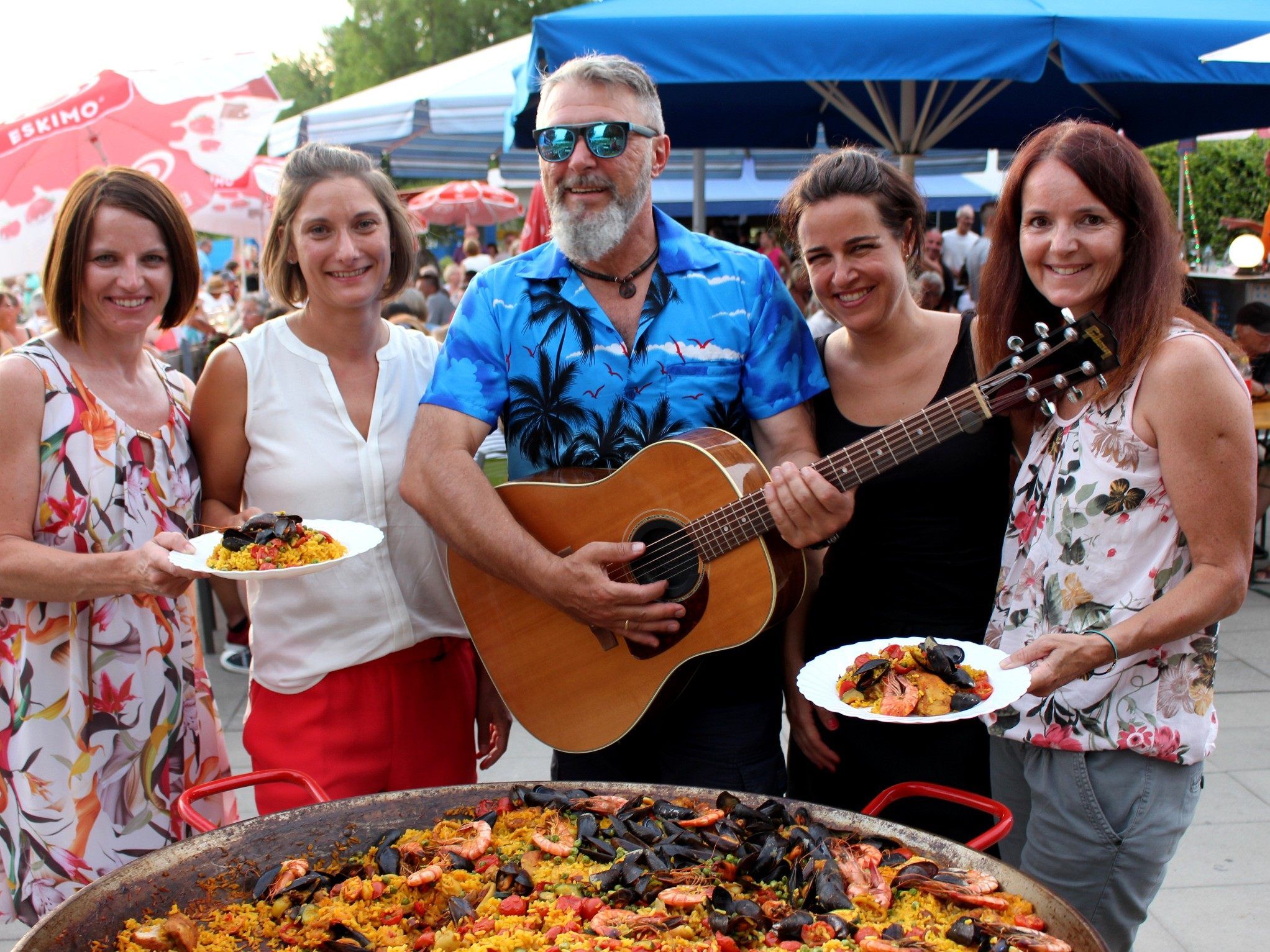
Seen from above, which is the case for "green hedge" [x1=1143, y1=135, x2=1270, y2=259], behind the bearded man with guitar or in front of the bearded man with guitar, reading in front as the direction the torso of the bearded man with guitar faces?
behind

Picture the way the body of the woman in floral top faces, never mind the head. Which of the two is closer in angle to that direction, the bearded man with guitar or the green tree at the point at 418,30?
the bearded man with guitar

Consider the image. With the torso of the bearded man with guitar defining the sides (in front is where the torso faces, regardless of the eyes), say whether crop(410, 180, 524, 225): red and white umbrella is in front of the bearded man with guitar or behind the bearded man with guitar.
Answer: behind

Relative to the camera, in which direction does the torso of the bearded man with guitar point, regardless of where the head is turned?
toward the camera

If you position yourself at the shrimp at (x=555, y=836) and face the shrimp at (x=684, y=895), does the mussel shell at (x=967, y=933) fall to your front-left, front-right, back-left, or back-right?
front-left

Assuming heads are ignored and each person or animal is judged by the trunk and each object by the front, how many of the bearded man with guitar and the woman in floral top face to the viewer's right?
0

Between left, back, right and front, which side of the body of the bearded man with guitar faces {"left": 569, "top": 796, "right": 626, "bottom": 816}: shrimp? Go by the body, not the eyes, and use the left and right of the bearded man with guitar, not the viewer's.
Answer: front

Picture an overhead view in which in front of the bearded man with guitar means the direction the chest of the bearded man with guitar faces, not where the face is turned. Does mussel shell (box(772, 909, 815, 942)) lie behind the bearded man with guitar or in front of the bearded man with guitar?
in front

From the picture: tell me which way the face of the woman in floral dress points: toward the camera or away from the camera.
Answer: toward the camera

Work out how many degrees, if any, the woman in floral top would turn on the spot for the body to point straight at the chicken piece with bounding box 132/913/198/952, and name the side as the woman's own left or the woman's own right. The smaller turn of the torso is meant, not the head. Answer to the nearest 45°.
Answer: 0° — they already face it

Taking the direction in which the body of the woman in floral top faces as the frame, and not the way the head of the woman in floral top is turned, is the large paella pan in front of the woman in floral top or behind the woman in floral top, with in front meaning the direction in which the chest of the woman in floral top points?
in front

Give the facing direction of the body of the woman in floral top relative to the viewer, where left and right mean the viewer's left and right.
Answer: facing the viewer and to the left of the viewer

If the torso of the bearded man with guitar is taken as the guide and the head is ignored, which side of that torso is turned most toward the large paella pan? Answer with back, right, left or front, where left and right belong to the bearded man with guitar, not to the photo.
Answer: front

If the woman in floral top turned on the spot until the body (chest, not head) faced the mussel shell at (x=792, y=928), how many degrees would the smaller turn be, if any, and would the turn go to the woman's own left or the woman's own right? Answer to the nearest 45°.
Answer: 0° — they already face it

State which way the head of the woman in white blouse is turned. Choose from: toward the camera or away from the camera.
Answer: toward the camera

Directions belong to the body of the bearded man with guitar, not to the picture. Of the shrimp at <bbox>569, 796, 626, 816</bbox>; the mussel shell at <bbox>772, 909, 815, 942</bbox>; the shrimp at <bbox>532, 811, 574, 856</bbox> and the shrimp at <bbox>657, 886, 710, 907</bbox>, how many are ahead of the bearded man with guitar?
4

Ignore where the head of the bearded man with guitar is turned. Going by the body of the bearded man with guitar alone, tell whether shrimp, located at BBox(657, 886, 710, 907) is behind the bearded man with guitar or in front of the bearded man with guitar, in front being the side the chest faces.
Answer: in front
